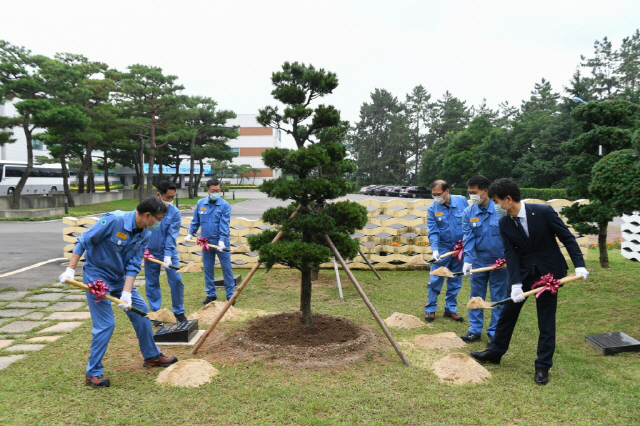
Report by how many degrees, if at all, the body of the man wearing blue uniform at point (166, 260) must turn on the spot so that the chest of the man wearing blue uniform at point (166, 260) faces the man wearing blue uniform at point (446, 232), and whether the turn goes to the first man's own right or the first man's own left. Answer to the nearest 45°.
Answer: approximately 45° to the first man's own left

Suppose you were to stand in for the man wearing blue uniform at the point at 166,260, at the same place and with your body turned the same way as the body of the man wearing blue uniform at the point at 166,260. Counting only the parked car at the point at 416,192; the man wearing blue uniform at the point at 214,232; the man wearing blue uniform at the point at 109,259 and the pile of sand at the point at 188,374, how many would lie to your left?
2

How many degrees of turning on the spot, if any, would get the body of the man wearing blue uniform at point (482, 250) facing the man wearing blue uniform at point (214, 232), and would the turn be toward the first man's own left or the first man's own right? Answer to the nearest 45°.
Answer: approximately 45° to the first man's own right

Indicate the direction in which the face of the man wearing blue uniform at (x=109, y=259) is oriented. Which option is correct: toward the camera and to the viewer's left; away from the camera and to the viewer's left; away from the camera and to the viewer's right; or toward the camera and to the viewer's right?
toward the camera and to the viewer's right

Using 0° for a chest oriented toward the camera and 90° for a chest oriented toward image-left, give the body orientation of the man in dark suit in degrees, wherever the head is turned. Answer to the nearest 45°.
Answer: approximately 45°

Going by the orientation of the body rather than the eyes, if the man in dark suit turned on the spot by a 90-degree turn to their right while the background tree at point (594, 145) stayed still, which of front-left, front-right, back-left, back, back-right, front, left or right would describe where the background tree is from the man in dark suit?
front-right

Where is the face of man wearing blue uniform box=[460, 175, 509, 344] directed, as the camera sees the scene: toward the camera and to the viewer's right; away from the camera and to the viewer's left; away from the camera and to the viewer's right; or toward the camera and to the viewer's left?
toward the camera and to the viewer's left

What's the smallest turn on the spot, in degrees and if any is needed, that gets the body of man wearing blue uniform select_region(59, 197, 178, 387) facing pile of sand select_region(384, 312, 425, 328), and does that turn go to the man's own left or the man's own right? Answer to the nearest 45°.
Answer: approximately 45° to the man's own left

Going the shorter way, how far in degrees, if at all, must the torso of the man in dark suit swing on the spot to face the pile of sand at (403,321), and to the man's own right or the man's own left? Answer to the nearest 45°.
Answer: approximately 90° to the man's own right

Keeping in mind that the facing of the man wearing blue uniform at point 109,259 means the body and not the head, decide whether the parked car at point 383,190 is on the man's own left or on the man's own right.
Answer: on the man's own left

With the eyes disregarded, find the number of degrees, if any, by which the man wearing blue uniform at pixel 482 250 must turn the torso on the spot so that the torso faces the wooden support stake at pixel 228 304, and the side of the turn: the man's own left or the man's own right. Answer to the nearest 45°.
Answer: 0° — they already face it

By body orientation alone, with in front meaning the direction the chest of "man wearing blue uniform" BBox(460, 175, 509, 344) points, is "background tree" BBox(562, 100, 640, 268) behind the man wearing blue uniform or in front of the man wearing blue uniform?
behind

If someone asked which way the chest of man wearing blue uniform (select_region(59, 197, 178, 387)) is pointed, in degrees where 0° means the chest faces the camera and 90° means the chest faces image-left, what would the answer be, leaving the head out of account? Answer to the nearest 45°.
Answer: approximately 315°
